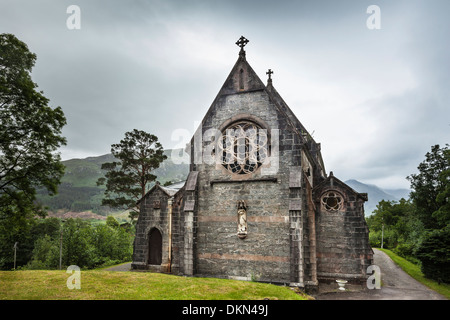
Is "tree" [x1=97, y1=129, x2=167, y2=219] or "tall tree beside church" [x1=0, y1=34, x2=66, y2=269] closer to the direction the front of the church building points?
the tall tree beside church

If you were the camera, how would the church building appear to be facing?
facing the viewer

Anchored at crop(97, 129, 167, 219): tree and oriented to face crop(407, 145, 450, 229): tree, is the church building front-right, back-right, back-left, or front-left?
front-right

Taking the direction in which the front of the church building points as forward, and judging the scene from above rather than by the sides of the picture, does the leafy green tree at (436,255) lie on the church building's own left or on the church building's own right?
on the church building's own left

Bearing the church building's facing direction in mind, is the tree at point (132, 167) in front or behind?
behind

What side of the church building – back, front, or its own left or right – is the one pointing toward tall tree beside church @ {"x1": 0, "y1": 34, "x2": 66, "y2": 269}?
right
